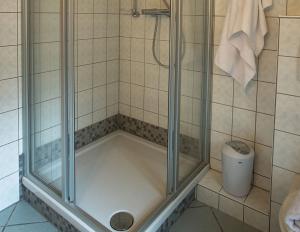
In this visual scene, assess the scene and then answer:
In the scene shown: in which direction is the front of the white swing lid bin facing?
toward the camera

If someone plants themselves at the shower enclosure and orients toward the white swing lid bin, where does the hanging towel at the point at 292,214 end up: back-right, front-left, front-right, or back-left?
front-right

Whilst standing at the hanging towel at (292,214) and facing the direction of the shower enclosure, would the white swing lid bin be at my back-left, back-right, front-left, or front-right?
front-right

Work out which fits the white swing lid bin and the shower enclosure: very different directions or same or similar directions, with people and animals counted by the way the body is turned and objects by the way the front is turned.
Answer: same or similar directions

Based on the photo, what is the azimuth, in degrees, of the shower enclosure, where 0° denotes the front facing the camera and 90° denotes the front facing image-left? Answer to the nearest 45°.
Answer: approximately 0°

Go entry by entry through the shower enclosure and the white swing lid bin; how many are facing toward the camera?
2

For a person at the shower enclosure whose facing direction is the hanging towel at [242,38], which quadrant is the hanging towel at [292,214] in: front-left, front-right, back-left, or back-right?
front-right
